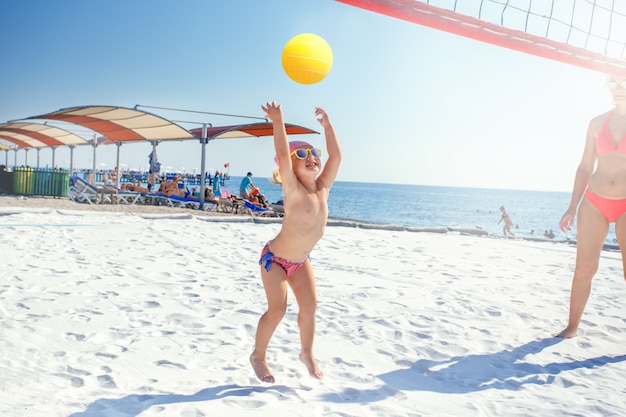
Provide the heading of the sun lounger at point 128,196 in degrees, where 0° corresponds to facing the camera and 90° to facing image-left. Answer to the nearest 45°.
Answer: approximately 270°

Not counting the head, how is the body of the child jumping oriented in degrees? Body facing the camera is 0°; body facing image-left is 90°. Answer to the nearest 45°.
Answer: approximately 315°

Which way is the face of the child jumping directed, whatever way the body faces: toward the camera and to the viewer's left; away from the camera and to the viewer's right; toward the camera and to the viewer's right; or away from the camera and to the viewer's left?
toward the camera and to the viewer's right

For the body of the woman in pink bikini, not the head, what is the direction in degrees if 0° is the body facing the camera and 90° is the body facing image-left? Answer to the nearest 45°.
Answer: approximately 0°

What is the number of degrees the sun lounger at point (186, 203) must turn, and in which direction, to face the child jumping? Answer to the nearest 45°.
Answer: approximately 90° to its right

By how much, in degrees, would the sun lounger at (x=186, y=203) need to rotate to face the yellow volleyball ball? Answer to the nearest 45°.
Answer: approximately 90° to its right

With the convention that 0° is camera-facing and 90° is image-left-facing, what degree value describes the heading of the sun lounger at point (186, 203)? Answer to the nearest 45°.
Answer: approximately 270°

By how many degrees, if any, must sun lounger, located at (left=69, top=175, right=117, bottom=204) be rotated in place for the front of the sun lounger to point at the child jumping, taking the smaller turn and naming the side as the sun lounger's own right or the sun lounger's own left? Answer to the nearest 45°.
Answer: approximately 90° to the sun lounger's own right

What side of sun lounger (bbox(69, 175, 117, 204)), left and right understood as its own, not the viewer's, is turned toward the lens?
right

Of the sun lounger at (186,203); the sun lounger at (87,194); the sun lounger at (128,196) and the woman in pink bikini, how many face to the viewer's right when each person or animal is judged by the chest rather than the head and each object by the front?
3
